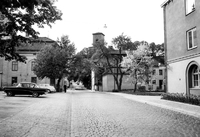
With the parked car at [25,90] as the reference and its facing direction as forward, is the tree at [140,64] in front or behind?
behind

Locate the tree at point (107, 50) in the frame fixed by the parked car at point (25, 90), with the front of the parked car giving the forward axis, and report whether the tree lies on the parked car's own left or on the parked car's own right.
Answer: on the parked car's own right

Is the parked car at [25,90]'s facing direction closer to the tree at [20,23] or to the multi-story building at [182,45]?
the tree

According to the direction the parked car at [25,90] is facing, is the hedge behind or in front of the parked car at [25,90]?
behind

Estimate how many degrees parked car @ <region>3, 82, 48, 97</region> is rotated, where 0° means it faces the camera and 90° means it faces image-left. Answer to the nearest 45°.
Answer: approximately 90°

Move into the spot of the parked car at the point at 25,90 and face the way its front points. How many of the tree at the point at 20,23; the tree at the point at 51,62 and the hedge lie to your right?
1
